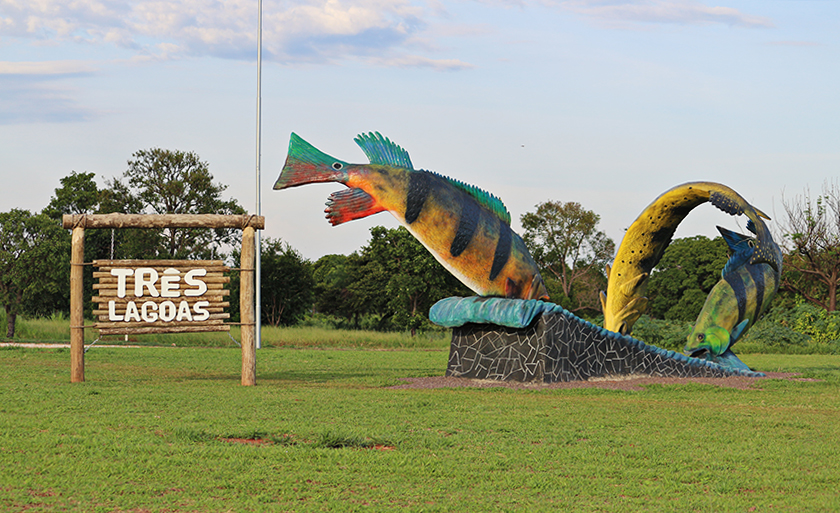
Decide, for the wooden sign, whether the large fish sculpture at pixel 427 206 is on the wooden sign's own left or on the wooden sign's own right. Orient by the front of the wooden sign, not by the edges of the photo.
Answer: on the wooden sign's own left

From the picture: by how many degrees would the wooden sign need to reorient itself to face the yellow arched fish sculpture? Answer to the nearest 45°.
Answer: approximately 90° to its left

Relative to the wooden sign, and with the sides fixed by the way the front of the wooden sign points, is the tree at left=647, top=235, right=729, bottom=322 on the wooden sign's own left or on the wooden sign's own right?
on the wooden sign's own left

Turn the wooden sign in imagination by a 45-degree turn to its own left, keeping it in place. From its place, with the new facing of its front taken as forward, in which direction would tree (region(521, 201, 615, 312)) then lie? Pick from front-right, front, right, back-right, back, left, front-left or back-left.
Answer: left

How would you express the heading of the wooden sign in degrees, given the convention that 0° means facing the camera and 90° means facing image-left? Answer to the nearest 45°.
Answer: approximately 0°

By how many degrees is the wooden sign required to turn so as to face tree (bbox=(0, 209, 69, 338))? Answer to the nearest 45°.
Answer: approximately 180°

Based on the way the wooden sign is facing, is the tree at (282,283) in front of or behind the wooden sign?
behind

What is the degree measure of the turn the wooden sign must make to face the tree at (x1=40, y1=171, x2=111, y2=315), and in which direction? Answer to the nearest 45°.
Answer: approximately 180°
